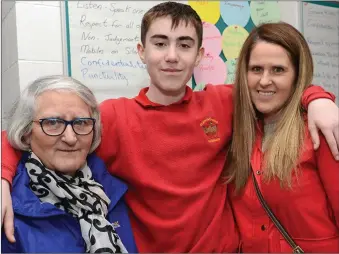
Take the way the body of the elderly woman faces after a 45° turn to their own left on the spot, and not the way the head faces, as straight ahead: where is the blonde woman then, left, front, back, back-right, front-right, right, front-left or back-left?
front

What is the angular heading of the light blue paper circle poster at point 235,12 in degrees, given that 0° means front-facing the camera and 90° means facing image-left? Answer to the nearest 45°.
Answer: approximately 0°

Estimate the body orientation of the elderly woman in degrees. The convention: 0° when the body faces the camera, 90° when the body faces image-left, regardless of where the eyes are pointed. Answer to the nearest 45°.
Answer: approximately 315°

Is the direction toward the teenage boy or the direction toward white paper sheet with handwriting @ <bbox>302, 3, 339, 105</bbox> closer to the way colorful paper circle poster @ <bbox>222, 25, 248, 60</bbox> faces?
the teenage boy

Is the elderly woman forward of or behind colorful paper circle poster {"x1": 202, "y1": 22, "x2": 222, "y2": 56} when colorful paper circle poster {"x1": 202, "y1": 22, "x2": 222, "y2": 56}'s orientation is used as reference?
forward

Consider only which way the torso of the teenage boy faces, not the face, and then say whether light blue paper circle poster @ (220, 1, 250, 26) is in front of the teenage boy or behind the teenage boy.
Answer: behind

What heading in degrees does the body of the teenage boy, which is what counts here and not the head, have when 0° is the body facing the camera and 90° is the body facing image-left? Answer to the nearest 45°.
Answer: approximately 0°

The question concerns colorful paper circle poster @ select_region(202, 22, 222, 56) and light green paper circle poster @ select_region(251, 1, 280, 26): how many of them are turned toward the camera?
2

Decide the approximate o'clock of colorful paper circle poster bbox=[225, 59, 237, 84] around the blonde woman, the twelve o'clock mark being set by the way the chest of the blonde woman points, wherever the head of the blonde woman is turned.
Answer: The colorful paper circle poster is roughly at 4 o'clock from the blonde woman.

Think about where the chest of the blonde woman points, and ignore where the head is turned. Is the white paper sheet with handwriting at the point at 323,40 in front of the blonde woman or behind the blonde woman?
behind
